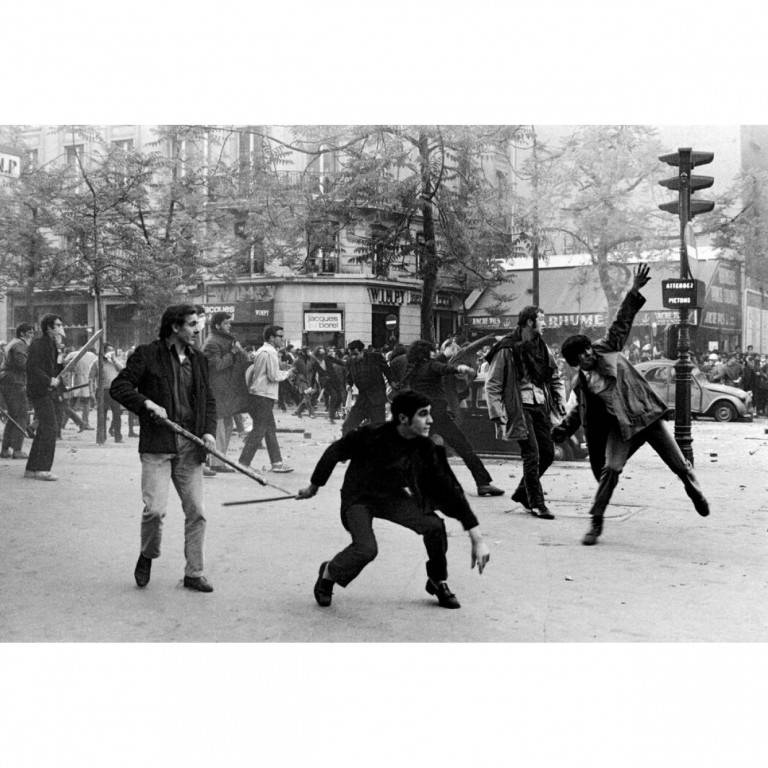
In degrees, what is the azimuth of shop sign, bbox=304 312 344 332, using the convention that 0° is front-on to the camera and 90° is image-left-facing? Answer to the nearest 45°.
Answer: approximately 0°

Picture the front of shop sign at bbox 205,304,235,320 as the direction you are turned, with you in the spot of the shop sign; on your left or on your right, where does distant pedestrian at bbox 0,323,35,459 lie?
on your right

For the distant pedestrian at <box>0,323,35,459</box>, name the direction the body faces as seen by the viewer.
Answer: to the viewer's right

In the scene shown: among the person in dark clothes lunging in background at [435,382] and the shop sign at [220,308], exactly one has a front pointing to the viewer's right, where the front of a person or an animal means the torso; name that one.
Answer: the person in dark clothes lunging in background

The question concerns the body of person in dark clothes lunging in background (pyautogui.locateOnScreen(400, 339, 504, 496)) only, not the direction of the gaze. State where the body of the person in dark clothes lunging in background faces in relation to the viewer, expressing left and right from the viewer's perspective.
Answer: facing to the right of the viewer

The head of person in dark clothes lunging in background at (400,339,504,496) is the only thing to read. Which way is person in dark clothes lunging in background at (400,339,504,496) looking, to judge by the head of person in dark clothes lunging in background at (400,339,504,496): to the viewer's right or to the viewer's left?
to the viewer's right

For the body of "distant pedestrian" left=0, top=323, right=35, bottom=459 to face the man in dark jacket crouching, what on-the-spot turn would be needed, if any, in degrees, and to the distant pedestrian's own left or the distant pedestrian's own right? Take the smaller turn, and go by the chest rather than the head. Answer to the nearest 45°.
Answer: approximately 45° to the distant pedestrian's own right

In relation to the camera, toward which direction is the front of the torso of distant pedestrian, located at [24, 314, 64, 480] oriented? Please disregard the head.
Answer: to the viewer's right

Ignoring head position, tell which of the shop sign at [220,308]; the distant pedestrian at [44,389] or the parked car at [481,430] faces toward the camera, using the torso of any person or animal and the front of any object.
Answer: the shop sign

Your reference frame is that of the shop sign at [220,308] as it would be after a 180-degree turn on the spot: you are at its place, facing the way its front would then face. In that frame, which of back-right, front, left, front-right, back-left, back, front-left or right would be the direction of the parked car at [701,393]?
right
